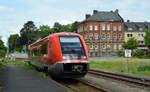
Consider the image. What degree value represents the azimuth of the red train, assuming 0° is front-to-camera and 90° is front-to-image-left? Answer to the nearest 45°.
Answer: approximately 315°
